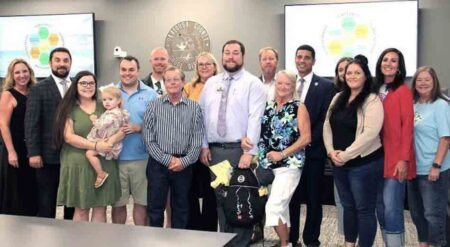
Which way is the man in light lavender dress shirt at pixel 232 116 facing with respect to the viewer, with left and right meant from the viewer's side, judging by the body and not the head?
facing the viewer

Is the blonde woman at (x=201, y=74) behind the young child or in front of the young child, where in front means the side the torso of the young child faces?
behind

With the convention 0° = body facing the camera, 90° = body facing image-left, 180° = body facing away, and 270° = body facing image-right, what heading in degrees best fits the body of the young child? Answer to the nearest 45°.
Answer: approximately 45°

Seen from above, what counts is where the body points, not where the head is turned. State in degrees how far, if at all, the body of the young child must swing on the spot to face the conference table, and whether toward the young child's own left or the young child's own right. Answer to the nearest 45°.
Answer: approximately 45° to the young child's own left

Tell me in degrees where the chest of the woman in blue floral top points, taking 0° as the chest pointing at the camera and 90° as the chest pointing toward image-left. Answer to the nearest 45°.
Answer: approximately 45°

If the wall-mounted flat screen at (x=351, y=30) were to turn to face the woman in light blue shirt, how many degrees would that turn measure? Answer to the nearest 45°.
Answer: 0° — it already faces them

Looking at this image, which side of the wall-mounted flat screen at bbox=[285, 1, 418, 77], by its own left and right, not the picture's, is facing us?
front
